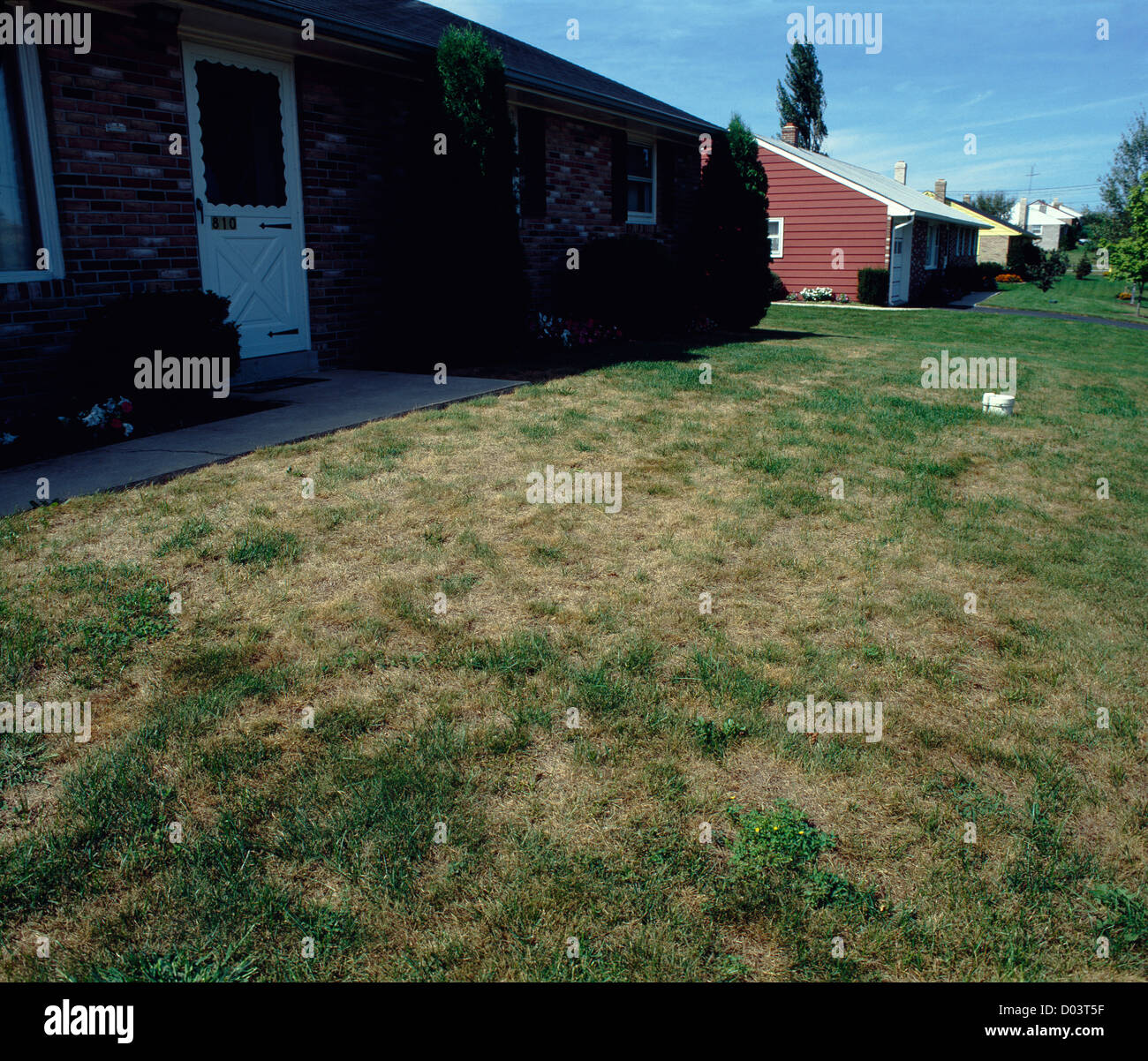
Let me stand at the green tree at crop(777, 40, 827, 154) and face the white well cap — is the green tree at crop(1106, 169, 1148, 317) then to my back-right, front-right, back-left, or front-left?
front-left

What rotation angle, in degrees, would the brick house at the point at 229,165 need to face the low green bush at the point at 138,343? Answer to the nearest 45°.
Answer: approximately 45° to its right

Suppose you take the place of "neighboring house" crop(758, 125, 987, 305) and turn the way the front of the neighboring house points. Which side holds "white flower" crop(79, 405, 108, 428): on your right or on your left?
on your right

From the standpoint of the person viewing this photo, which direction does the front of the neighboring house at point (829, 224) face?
facing to the right of the viewer

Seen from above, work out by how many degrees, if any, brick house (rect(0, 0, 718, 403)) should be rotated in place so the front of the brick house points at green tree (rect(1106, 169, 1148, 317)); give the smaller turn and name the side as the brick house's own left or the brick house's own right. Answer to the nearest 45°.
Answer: approximately 90° to the brick house's own left

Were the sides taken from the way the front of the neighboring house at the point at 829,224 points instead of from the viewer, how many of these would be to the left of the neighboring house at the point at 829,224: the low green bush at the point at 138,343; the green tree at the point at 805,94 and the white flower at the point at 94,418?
1

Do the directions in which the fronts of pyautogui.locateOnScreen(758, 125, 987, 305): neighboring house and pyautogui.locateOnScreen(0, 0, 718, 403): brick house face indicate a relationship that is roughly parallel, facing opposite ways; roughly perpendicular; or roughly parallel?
roughly parallel

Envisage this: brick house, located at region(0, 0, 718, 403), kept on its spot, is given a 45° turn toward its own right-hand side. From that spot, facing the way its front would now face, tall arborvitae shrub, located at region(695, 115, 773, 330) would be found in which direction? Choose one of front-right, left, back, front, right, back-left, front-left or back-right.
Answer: back-left

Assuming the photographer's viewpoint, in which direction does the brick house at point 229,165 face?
facing the viewer and to the right of the viewer

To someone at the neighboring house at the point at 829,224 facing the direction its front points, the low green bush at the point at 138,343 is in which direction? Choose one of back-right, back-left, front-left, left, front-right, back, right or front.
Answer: right

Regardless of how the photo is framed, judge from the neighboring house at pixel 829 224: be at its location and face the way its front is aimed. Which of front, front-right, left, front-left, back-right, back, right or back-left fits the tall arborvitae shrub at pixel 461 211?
right

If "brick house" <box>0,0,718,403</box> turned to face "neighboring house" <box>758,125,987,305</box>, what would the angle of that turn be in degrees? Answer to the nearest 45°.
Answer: approximately 90° to its left

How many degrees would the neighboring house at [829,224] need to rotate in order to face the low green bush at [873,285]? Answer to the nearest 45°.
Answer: approximately 45° to its right

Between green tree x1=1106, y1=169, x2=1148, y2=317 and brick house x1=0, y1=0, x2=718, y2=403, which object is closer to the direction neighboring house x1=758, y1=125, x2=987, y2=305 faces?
the green tree

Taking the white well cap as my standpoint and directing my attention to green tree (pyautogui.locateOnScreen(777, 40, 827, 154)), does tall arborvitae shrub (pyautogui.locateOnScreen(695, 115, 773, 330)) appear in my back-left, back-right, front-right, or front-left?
front-left
